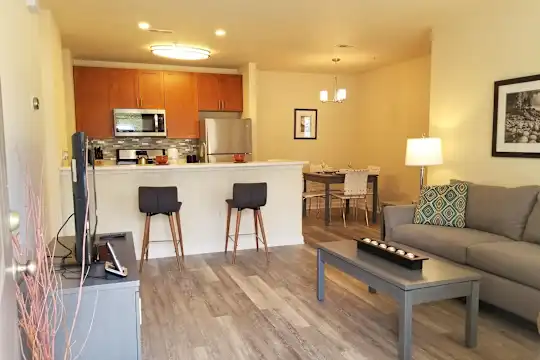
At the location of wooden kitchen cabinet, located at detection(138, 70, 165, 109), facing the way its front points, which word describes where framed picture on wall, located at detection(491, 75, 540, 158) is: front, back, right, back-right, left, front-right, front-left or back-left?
front-left

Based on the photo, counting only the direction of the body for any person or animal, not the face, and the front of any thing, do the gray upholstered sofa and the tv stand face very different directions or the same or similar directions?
very different directions

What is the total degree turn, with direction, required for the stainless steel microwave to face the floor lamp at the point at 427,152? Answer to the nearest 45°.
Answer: approximately 45° to its left

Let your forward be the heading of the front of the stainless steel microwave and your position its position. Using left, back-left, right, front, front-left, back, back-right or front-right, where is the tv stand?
front

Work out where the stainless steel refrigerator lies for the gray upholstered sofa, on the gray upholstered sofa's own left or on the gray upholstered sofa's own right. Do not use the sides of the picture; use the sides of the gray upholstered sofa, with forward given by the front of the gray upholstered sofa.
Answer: on the gray upholstered sofa's own right

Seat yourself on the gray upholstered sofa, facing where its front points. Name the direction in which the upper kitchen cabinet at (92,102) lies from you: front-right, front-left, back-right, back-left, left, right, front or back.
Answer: front-right

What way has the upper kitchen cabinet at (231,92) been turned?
toward the camera

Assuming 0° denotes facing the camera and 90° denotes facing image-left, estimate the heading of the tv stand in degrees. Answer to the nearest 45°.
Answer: approximately 270°

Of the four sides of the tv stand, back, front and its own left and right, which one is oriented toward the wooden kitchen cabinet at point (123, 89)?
left

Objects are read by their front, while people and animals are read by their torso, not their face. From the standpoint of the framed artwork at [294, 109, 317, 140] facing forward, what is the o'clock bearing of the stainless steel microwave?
The stainless steel microwave is roughly at 2 o'clock from the framed artwork.

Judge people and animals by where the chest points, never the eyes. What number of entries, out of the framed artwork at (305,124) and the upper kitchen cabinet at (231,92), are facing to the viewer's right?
0

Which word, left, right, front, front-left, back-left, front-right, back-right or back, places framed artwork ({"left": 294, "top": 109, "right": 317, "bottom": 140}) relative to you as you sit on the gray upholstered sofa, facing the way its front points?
right
